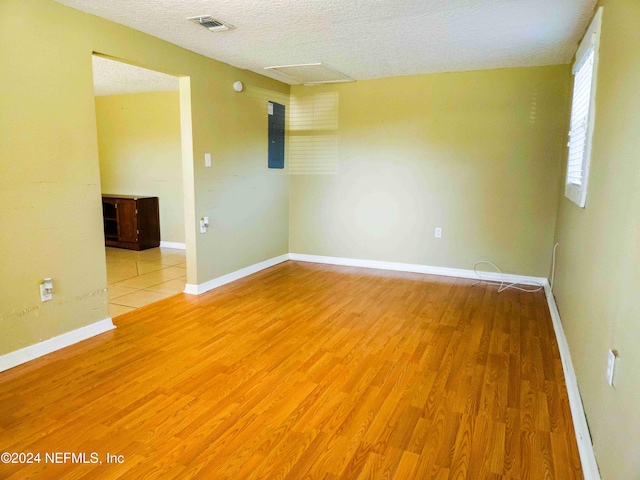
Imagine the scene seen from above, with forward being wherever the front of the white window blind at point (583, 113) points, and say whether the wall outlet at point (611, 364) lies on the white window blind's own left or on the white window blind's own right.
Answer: on the white window blind's own left

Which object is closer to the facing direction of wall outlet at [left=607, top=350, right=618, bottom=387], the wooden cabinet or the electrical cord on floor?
the wooden cabinet

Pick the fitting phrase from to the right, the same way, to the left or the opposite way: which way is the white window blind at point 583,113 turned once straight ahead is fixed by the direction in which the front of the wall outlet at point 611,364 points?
the same way

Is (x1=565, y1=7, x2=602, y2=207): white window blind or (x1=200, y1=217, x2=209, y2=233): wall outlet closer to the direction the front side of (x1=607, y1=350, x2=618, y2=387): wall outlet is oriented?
the wall outlet

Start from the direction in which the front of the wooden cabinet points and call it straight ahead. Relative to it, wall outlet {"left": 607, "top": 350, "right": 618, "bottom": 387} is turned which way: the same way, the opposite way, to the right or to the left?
to the right

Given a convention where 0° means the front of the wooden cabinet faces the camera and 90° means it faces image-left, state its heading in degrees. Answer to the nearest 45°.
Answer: approximately 45°

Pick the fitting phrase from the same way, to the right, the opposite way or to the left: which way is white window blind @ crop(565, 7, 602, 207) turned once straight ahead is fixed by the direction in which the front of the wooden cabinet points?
to the right

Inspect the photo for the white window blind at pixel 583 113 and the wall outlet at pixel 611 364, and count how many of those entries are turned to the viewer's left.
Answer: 2

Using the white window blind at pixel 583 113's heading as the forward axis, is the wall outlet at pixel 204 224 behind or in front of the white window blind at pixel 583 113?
in front

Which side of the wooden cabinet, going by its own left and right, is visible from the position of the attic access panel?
left

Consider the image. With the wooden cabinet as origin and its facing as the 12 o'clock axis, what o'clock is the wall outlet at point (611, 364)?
The wall outlet is roughly at 10 o'clock from the wooden cabinet.

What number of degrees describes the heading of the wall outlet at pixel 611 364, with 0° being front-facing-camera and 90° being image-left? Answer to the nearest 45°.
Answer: approximately 90°

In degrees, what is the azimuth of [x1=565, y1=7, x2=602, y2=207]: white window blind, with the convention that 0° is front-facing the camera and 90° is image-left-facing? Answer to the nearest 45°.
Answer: approximately 90°

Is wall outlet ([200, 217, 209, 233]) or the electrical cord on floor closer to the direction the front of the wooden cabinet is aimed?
the wall outlet
